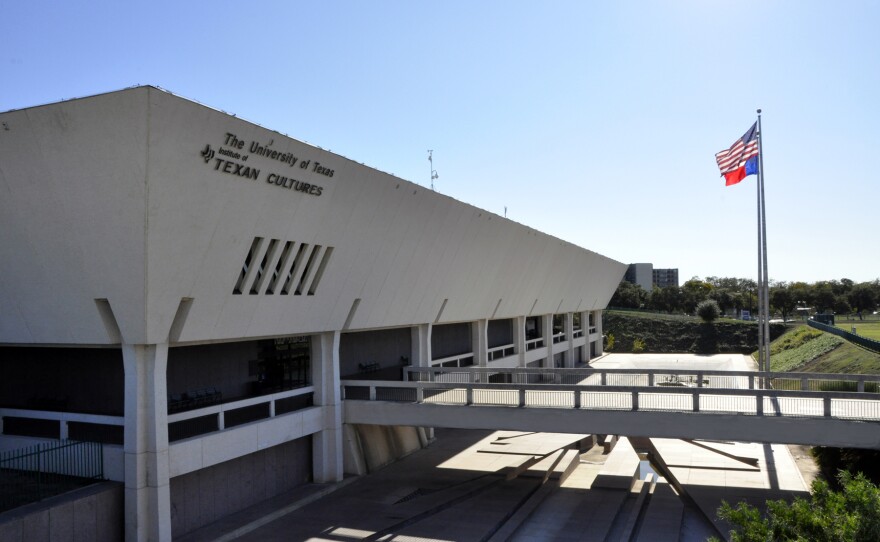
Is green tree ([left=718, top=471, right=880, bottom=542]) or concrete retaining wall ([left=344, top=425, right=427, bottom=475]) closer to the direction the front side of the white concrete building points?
the green tree

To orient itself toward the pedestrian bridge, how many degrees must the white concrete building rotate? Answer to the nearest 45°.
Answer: approximately 45° to its left

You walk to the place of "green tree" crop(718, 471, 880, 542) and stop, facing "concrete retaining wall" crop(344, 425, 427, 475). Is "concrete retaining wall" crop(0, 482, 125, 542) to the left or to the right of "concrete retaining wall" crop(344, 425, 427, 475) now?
left

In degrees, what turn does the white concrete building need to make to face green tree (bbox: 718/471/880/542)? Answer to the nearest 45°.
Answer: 0° — it already faces it

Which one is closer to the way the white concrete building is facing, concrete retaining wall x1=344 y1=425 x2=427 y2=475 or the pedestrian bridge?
the pedestrian bridge

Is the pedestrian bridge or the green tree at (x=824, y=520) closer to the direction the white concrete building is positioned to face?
the green tree

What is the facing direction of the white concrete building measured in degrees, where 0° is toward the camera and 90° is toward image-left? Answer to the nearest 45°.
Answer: approximately 315°

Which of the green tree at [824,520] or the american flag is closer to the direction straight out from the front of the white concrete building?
the green tree
